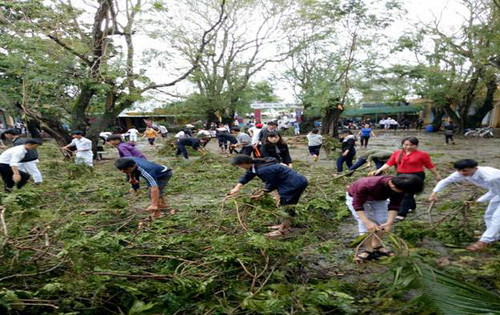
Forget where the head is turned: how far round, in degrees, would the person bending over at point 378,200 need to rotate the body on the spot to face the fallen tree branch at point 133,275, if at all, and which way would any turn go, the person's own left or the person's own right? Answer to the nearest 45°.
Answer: approximately 90° to the person's own right

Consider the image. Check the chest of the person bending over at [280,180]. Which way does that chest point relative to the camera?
to the viewer's left

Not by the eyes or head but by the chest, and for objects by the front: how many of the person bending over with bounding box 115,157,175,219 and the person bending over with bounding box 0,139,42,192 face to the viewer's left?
1

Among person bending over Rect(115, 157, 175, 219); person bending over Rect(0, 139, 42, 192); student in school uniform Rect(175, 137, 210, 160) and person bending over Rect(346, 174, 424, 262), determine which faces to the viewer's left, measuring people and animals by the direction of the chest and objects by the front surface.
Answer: person bending over Rect(115, 157, 175, 219)

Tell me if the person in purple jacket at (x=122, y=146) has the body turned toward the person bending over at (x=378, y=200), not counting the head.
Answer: no

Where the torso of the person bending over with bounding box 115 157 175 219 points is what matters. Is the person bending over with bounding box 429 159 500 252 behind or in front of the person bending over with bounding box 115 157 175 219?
behind

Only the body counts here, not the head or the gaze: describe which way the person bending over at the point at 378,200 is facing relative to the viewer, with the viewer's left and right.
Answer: facing the viewer and to the right of the viewer

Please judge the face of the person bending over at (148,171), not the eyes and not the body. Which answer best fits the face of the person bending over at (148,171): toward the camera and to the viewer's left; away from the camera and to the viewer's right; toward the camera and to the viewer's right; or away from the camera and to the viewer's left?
toward the camera and to the viewer's left

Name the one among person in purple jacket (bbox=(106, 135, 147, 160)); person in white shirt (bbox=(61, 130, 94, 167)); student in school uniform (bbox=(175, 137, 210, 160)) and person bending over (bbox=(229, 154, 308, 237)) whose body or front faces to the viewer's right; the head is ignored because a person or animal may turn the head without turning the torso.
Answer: student in school uniform (bbox=(175, 137, 210, 160))

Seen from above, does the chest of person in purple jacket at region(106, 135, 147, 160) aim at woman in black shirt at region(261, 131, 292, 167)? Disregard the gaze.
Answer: no

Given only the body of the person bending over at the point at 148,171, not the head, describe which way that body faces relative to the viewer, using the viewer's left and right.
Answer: facing to the left of the viewer

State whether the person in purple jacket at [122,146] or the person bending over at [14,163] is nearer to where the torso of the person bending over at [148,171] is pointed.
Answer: the person bending over

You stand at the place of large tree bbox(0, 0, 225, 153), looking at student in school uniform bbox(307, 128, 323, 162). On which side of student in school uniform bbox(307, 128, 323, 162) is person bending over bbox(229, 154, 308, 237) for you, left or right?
right

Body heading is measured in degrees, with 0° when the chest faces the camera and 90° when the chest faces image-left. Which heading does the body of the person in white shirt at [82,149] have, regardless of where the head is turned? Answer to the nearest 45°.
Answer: approximately 45°

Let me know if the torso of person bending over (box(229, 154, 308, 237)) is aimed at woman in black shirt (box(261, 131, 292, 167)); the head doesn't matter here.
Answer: no

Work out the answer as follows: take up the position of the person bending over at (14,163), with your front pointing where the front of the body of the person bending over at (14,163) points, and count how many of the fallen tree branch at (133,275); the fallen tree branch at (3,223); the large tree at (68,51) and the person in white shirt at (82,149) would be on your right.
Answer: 2
